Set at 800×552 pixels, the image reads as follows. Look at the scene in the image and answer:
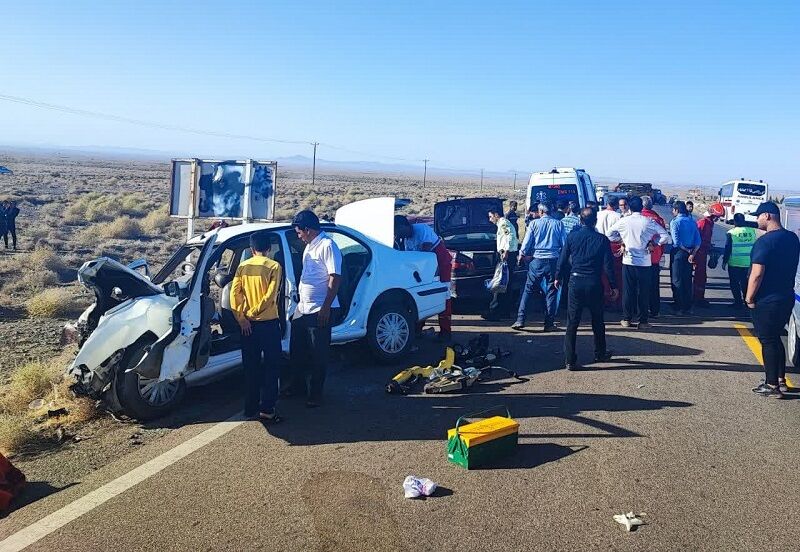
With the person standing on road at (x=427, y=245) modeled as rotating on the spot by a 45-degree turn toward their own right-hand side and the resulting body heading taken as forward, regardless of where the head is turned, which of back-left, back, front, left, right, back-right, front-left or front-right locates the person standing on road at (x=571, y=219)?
right

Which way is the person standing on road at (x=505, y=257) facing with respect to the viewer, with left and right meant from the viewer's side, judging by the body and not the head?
facing to the left of the viewer

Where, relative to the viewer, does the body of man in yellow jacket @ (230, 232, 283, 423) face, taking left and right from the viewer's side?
facing away from the viewer

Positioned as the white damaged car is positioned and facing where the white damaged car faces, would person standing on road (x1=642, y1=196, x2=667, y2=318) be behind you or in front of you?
behind

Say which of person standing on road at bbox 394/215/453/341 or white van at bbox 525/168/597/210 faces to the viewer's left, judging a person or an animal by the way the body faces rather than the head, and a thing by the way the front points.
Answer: the person standing on road

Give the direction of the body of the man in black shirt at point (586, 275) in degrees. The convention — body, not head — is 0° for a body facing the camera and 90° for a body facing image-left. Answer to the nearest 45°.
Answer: approximately 180°

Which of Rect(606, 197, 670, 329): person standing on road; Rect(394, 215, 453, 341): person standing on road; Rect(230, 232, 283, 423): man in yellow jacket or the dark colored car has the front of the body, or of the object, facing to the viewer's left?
Rect(394, 215, 453, 341): person standing on road
